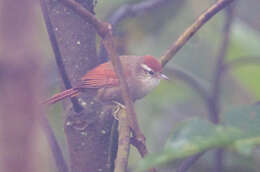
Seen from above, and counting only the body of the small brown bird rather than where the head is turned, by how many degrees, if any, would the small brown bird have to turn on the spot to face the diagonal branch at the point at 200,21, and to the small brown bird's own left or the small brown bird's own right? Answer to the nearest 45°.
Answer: approximately 45° to the small brown bird's own right

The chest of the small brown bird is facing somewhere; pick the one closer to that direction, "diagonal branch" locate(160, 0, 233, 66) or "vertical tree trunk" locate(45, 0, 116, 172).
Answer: the diagonal branch

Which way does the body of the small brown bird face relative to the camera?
to the viewer's right
